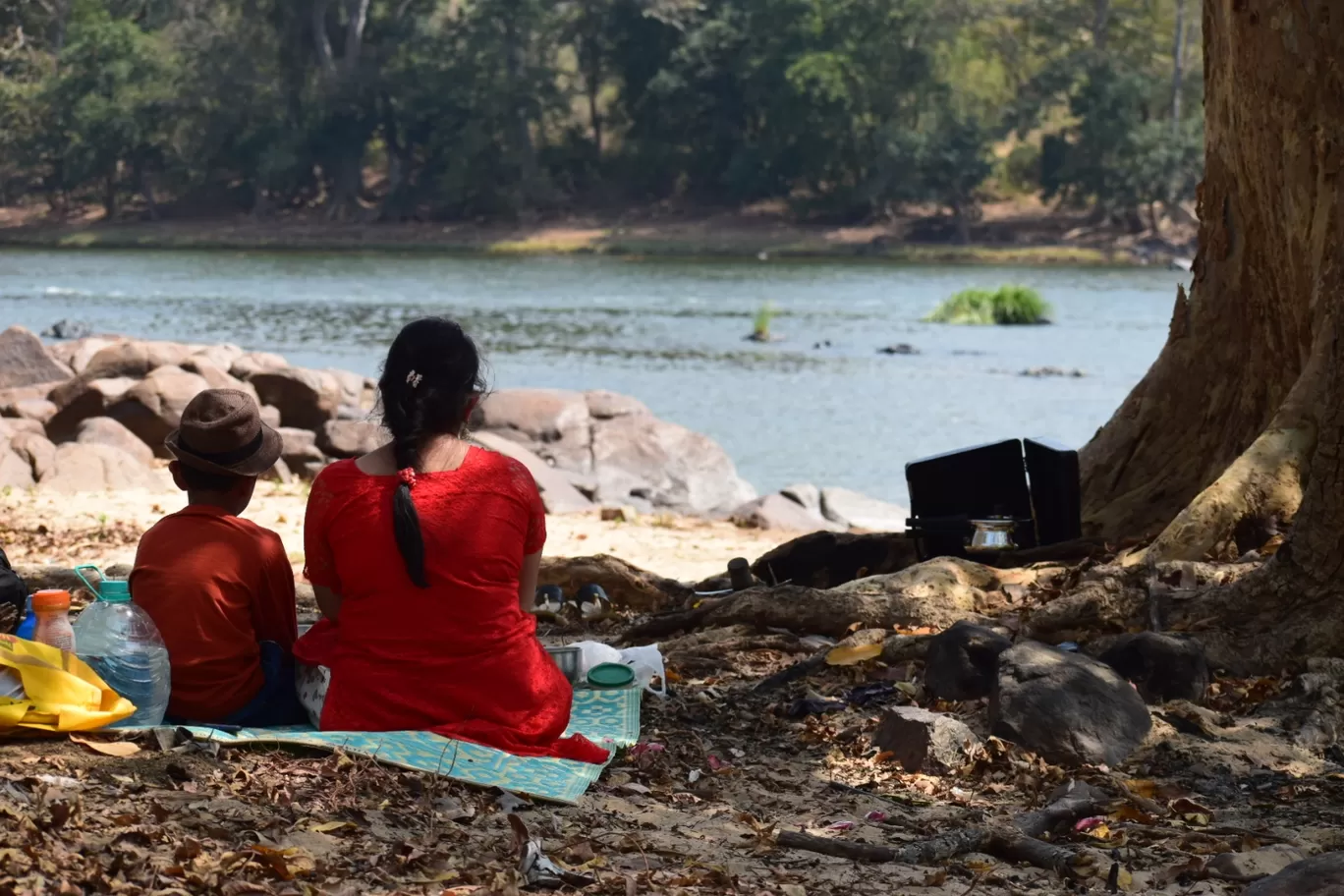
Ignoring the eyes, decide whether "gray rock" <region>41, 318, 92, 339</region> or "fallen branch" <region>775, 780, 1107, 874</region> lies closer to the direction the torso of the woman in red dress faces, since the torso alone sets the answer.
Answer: the gray rock

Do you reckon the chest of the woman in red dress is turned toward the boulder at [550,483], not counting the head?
yes

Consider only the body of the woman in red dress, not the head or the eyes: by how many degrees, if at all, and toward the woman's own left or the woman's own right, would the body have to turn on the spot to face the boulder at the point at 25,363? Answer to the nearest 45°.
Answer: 0° — they already face it

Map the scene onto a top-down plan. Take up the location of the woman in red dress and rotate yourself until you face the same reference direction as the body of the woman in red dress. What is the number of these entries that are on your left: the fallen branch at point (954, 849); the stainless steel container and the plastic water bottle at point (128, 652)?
1

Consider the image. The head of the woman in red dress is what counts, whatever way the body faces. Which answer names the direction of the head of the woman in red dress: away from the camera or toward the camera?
away from the camera

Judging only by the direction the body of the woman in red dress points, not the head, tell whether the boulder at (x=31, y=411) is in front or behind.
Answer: in front

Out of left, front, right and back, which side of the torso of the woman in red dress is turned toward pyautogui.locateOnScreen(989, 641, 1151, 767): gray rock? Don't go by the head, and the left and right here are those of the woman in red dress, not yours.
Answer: right

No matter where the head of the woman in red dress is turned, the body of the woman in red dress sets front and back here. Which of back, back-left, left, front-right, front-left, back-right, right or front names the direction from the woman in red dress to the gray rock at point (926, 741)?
right

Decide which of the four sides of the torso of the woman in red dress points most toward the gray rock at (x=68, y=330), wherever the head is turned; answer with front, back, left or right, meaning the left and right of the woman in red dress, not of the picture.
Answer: front

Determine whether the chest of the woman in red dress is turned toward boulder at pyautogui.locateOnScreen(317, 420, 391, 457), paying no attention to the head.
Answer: yes

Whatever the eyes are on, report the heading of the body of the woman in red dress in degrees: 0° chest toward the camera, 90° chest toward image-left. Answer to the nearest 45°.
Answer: approximately 180°

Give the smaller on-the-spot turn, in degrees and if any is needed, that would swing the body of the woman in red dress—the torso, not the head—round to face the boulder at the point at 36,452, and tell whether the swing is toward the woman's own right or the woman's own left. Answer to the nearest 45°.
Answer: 0° — they already face it

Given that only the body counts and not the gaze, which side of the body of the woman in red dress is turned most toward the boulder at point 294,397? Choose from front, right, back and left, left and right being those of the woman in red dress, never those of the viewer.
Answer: front

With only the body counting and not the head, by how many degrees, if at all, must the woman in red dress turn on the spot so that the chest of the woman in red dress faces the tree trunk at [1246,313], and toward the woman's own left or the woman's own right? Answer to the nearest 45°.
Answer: approximately 45° to the woman's own right
